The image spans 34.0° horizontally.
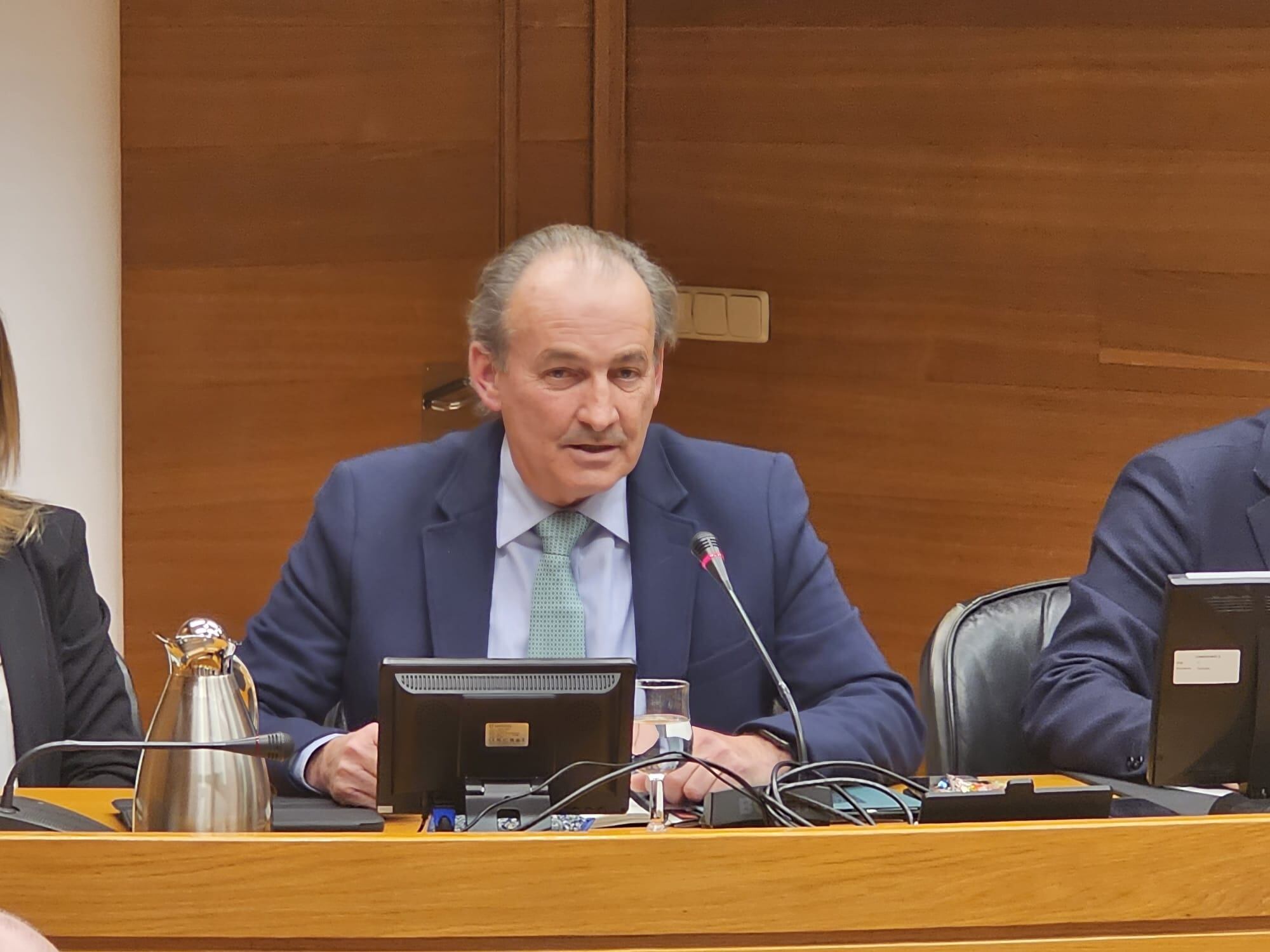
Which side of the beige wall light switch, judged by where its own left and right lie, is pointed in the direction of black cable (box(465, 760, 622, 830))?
front

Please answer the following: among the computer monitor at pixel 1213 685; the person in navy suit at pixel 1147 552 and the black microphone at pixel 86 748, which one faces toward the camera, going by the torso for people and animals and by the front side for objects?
the person in navy suit

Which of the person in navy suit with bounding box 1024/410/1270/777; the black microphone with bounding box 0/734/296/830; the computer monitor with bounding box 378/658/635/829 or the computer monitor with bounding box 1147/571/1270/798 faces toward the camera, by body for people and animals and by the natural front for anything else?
the person in navy suit

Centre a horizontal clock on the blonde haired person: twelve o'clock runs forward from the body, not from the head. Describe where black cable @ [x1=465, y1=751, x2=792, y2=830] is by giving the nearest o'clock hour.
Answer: The black cable is roughly at 11 o'clock from the blonde haired person.

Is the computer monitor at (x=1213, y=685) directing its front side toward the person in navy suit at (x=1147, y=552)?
yes

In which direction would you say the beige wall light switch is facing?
toward the camera

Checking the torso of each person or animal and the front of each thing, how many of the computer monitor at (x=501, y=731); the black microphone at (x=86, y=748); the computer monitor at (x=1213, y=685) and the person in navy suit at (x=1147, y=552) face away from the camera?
2

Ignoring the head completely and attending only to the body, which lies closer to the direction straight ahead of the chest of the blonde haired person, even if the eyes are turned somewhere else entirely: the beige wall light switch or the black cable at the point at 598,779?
the black cable

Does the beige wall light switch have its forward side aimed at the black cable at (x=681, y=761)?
yes

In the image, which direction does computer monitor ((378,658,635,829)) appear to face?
away from the camera

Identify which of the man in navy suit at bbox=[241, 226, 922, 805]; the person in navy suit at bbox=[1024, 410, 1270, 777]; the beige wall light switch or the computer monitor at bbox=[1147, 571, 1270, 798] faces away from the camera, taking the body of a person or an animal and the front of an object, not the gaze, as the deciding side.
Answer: the computer monitor

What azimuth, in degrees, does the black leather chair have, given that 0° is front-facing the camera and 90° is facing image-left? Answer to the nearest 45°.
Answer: approximately 315°

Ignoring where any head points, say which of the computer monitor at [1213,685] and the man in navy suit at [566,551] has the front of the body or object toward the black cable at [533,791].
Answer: the man in navy suit

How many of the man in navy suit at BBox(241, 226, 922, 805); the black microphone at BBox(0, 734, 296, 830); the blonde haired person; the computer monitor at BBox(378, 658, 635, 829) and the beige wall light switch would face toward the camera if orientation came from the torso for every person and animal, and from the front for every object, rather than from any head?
3

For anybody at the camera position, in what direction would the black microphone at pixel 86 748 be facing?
facing to the right of the viewer

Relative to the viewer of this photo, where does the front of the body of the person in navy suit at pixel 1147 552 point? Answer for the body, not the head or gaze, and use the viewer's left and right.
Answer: facing the viewer

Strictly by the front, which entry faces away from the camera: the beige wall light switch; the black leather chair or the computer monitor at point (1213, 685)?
the computer monitor

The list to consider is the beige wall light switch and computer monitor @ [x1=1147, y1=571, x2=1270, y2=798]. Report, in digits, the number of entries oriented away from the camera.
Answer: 1

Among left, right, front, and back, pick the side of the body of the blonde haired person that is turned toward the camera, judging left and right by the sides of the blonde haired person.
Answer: front
